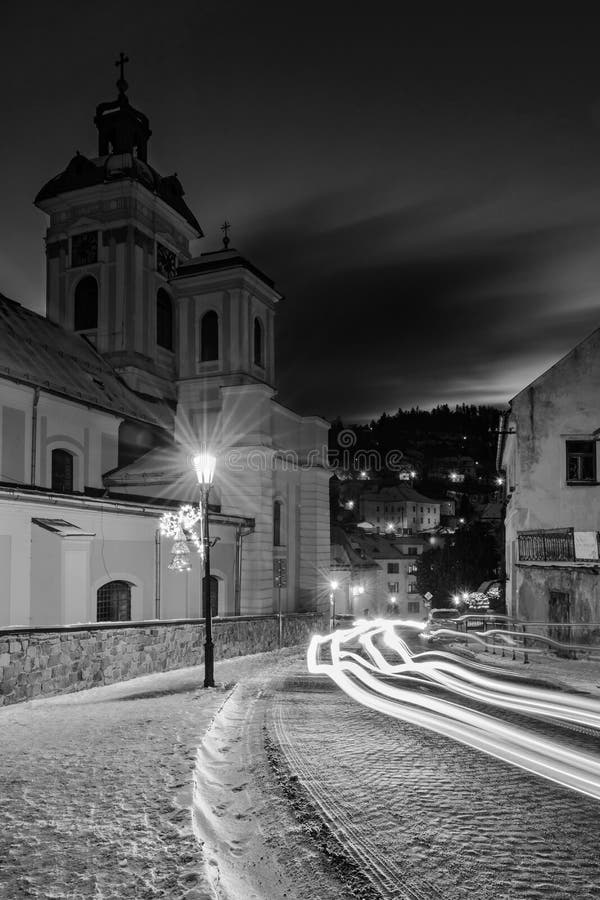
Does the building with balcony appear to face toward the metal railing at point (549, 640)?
yes

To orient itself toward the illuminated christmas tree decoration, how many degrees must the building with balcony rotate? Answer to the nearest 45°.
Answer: approximately 45° to its right

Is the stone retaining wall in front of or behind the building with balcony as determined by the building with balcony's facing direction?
in front
